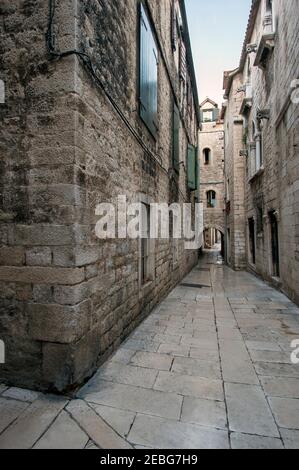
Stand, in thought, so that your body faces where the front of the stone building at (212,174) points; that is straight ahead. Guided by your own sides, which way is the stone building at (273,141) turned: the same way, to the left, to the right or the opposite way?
to the right

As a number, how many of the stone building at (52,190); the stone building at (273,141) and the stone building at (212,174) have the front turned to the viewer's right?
1

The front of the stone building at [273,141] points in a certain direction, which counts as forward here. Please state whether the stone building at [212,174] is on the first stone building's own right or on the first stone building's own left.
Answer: on the first stone building's own right

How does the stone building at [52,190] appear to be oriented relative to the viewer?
to the viewer's right

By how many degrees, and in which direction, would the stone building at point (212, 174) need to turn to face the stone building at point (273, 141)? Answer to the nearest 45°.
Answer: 0° — it already faces it

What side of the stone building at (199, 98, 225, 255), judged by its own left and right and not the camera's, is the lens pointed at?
front

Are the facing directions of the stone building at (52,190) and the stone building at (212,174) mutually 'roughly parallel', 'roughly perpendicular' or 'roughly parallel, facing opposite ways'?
roughly perpendicular

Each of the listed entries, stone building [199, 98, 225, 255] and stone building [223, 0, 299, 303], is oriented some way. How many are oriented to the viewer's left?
1

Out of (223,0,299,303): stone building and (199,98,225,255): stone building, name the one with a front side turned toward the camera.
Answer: (199,98,225,255): stone building

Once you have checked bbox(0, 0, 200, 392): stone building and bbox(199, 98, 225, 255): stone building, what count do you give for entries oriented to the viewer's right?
1

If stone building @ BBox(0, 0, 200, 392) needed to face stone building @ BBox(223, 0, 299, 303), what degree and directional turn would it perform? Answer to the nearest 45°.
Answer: approximately 45° to its left

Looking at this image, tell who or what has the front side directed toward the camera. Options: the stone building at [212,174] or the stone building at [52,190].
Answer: the stone building at [212,174]

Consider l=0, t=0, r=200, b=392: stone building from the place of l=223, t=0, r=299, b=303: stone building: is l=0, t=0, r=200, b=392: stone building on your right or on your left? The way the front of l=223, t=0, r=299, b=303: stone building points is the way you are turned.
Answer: on your left

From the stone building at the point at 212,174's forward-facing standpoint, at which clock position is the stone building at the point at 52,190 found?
the stone building at the point at 52,190 is roughly at 12 o'clock from the stone building at the point at 212,174.

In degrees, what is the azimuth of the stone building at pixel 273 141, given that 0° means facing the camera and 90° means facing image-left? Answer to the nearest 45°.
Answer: approximately 90°
